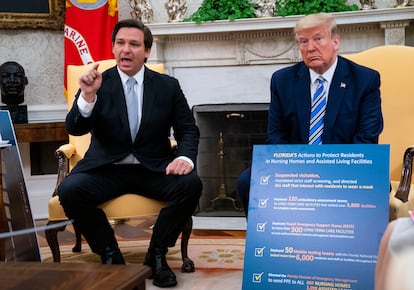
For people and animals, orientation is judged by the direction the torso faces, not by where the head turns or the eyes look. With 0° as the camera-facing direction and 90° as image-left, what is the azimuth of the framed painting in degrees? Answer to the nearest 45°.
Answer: approximately 0°

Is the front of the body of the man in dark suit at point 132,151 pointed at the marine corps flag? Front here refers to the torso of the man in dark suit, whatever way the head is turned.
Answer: no

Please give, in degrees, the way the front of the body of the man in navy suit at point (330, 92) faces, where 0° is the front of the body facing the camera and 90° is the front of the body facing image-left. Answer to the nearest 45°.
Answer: approximately 45°

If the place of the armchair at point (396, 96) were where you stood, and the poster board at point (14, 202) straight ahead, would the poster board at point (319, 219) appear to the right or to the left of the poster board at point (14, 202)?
left

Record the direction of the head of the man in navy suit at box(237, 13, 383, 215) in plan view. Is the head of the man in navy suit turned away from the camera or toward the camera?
toward the camera

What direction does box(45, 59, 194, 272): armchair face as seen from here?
toward the camera

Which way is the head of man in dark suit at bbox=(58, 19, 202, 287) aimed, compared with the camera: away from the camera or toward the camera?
toward the camera

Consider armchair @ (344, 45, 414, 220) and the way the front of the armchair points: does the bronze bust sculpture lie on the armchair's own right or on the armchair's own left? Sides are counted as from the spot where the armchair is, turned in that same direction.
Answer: on the armchair's own right

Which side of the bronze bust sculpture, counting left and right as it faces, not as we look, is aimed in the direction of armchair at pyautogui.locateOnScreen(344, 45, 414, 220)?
left

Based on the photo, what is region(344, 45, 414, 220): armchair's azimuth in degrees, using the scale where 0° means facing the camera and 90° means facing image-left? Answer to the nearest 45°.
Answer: approximately 45°

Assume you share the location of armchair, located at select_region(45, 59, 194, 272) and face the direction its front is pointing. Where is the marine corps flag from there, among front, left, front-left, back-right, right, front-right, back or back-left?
back

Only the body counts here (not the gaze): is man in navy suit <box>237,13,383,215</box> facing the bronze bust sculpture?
no

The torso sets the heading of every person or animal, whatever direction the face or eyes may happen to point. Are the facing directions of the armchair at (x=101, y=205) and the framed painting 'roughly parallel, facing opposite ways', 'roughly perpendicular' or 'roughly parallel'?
roughly parallel

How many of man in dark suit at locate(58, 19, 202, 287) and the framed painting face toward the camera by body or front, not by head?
2

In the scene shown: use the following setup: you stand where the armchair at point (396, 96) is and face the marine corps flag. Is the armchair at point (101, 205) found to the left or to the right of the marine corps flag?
left

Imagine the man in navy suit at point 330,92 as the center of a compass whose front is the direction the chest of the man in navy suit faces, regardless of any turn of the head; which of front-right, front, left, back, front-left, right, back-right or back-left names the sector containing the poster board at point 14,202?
front-right

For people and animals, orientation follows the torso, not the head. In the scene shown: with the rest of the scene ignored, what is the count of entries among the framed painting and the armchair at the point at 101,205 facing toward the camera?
2

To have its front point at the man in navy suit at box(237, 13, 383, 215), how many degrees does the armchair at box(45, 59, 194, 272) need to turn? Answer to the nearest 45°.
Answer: approximately 45° to its left

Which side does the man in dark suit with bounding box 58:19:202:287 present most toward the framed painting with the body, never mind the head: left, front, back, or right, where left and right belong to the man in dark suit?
back

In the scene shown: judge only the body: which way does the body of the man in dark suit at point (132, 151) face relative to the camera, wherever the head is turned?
toward the camera
